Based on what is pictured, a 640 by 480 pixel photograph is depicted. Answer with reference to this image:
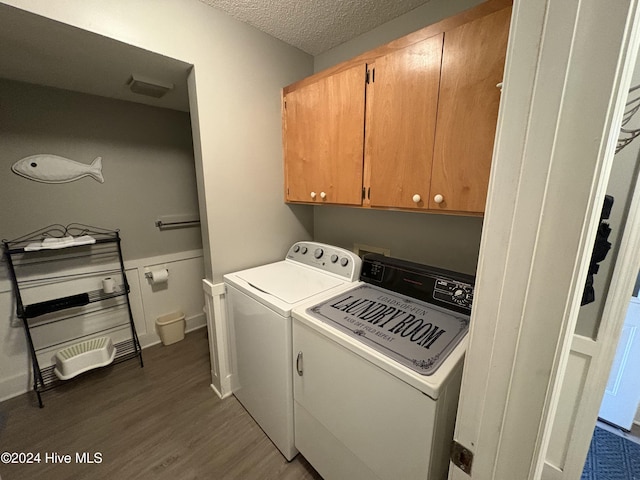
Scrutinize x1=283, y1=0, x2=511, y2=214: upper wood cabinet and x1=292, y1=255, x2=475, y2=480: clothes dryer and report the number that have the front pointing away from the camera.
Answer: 0

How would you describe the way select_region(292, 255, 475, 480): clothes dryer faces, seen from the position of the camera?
facing the viewer and to the left of the viewer

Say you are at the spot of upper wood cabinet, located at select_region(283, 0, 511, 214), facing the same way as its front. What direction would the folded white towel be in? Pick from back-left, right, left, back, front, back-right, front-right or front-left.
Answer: front-right

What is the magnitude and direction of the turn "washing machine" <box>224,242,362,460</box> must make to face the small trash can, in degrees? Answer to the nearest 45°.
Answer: approximately 90° to its right

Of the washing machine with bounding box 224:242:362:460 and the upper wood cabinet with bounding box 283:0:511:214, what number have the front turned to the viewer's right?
0

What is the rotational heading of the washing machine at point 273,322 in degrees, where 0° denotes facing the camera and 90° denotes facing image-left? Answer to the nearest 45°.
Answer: approximately 45°

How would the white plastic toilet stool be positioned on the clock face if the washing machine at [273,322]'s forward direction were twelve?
The white plastic toilet stool is roughly at 2 o'clock from the washing machine.

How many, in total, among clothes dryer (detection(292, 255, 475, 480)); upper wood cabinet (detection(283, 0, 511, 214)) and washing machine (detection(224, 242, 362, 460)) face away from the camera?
0

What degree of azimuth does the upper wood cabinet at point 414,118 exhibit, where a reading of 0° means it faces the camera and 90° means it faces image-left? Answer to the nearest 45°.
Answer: approximately 45°

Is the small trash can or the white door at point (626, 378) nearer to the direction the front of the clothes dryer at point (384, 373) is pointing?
the small trash can

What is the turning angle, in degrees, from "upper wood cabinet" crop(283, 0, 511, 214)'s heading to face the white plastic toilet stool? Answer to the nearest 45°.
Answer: approximately 45° to its right

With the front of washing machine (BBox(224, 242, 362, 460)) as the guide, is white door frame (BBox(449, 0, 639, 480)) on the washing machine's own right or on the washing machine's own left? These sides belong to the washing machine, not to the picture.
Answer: on the washing machine's own left

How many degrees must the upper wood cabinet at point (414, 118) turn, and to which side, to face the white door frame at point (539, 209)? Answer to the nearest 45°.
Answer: approximately 45° to its left

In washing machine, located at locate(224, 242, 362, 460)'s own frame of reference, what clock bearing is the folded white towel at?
The folded white towel is roughly at 2 o'clock from the washing machine.

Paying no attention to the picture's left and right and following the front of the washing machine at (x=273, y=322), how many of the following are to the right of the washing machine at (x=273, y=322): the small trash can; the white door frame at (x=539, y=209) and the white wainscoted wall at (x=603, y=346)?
1
